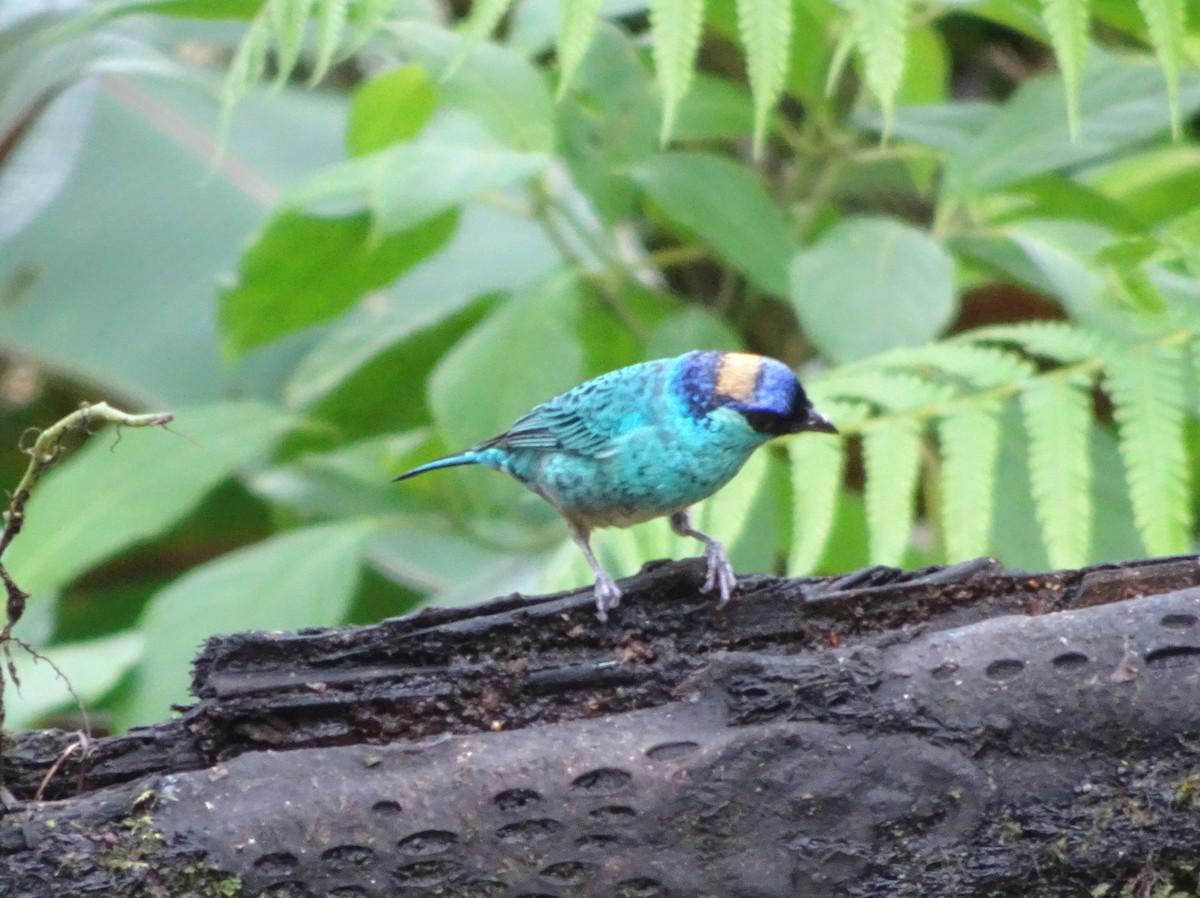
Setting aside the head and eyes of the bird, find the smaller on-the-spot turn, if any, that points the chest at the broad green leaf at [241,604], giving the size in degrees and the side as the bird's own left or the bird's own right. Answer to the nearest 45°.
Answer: approximately 135° to the bird's own left

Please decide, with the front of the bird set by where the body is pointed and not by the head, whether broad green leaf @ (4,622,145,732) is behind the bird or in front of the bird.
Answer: behind

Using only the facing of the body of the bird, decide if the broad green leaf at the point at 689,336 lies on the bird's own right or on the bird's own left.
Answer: on the bird's own left

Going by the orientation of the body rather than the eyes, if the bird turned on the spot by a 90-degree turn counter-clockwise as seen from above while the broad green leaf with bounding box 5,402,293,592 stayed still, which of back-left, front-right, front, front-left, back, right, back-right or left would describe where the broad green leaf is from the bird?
front-left

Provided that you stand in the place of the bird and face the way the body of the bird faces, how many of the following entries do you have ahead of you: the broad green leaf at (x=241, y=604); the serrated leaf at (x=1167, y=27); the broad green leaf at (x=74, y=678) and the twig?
1

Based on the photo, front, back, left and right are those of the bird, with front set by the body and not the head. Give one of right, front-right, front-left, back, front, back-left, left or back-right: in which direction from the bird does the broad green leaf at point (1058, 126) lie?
front-left

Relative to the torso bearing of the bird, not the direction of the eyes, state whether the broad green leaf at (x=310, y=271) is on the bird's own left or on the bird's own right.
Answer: on the bird's own left

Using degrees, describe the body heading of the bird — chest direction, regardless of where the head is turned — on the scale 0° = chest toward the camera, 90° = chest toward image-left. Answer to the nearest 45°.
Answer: approximately 270°
